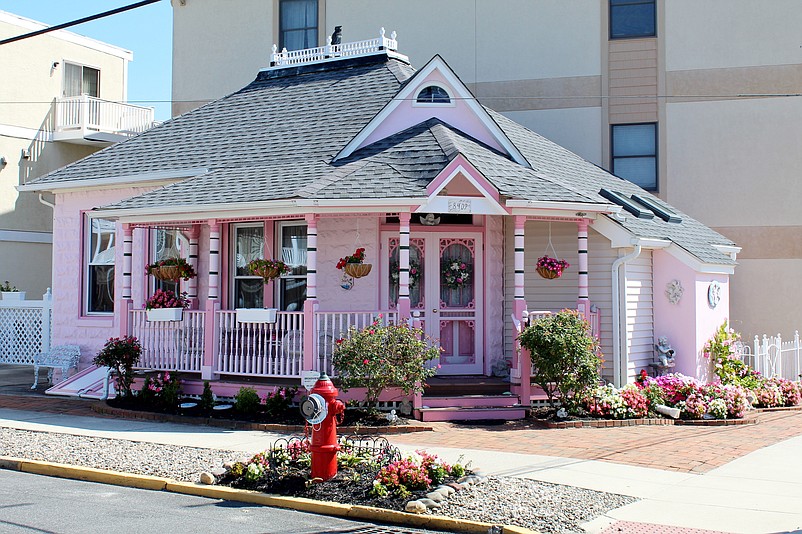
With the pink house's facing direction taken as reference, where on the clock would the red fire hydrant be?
The red fire hydrant is roughly at 12 o'clock from the pink house.

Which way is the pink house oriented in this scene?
toward the camera

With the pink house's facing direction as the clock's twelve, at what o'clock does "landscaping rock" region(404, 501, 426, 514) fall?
The landscaping rock is roughly at 12 o'clock from the pink house.

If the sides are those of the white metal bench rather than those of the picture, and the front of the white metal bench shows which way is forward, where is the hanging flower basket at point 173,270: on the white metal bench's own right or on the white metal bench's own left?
on the white metal bench's own left

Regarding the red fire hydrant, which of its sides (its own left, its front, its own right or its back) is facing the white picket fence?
back

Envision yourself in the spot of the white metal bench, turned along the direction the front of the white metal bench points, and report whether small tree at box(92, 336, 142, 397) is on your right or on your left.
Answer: on your left

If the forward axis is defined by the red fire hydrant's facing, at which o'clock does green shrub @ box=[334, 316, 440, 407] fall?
The green shrub is roughly at 5 o'clock from the red fire hydrant.

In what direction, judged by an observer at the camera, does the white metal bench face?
facing the viewer and to the left of the viewer

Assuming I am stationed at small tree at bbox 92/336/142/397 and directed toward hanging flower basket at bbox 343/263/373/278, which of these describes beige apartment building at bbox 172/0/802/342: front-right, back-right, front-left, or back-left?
front-left

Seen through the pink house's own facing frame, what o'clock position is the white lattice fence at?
The white lattice fence is roughly at 4 o'clock from the pink house.

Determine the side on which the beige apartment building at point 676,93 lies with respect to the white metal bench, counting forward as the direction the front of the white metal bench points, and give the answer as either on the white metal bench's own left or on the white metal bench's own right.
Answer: on the white metal bench's own left

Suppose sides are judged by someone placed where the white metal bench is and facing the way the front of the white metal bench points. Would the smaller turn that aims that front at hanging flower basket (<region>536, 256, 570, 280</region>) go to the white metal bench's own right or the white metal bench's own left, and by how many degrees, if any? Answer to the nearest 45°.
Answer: approximately 90° to the white metal bench's own left

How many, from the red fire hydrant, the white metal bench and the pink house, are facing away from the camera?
0

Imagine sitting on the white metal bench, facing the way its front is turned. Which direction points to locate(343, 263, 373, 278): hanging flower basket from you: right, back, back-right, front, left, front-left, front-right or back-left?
left

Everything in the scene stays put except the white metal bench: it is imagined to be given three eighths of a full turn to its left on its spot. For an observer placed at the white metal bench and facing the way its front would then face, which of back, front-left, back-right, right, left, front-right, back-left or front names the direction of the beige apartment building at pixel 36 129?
left

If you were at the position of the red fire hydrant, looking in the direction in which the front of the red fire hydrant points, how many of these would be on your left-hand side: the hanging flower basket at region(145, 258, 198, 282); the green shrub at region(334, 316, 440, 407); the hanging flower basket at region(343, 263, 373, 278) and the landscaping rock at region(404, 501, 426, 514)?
1

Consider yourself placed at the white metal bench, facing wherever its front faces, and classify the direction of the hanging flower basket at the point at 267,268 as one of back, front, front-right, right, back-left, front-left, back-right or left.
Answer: left
